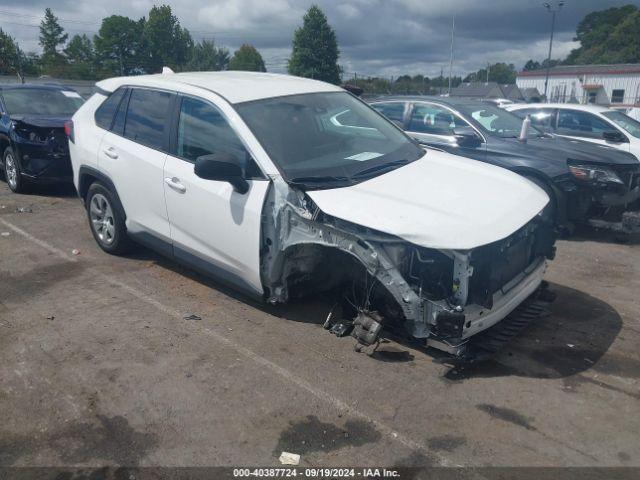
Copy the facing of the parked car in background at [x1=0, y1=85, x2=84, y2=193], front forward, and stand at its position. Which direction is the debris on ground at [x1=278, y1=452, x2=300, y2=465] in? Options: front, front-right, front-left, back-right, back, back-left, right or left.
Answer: front-right

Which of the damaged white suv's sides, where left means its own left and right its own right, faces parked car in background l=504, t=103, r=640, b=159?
left

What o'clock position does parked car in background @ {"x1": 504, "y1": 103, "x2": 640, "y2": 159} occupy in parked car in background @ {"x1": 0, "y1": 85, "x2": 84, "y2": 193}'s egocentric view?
parked car in background @ {"x1": 504, "y1": 103, "x2": 640, "y2": 159} is roughly at 11 o'clock from parked car in background @ {"x1": 0, "y1": 85, "x2": 84, "y2": 193}.

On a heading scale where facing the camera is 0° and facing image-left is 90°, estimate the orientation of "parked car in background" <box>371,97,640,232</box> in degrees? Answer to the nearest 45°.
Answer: approximately 315°

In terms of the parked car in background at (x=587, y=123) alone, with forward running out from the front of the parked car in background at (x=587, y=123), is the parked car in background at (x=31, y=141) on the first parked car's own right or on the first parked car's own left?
on the first parked car's own right

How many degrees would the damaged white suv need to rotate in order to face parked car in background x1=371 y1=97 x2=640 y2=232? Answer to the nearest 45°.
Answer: approximately 90° to its left
